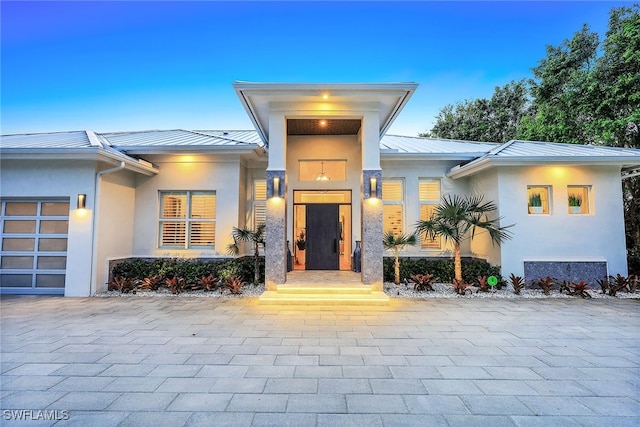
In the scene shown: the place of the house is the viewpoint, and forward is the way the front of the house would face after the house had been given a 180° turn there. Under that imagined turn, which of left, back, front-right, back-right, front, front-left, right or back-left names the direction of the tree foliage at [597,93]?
right

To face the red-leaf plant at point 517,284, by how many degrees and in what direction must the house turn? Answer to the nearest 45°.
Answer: approximately 90° to its left

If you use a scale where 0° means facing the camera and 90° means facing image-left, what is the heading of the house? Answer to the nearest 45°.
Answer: approximately 0°

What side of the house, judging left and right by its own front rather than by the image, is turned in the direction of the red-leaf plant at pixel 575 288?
left

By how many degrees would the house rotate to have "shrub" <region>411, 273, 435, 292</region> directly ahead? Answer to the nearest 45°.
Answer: approximately 90° to its left

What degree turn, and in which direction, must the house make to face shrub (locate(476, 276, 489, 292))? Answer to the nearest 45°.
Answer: approximately 90° to its left
